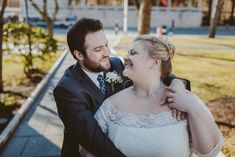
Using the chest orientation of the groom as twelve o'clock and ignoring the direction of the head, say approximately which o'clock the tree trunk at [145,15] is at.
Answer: The tree trunk is roughly at 8 o'clock from the groom.

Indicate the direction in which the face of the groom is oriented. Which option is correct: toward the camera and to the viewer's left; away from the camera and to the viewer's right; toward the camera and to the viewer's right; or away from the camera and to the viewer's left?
toward the camera and to the viewer's right

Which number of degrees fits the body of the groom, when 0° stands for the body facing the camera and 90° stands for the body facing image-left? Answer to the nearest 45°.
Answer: approximately 315°
